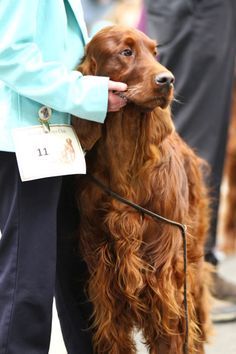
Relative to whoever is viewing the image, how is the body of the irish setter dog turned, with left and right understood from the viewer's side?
facing the viewer
